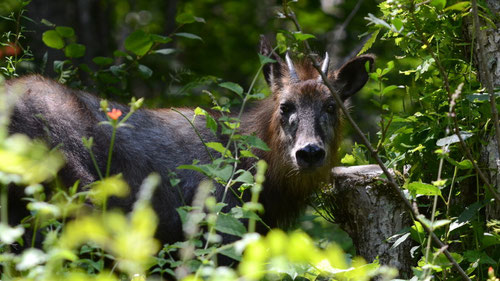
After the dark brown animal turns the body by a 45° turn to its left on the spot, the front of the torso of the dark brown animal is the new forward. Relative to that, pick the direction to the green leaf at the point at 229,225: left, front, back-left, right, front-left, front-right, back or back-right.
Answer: back-right

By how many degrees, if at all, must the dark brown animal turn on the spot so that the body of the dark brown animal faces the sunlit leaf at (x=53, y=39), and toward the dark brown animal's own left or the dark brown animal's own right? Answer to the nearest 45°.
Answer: approximately 180°

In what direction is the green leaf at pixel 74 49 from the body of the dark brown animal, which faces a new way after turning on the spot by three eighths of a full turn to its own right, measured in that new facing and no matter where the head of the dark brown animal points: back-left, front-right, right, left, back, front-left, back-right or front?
right

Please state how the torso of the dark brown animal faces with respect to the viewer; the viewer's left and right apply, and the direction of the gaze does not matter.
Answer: facing to the right of the viewer
